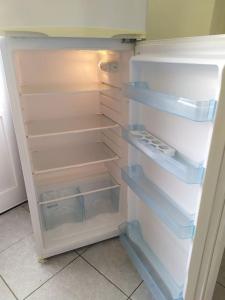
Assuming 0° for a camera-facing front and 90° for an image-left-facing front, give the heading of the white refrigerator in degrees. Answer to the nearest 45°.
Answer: approximately 315°
